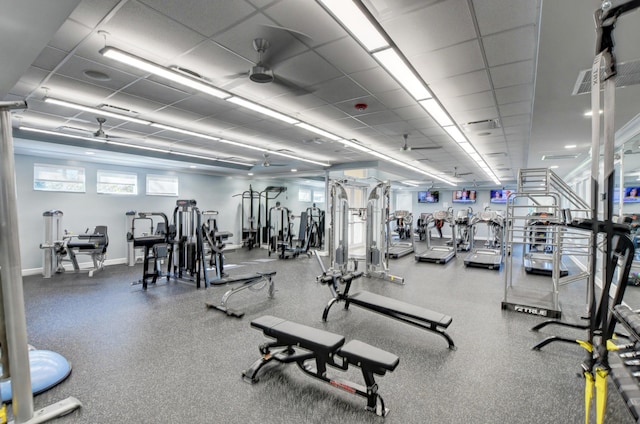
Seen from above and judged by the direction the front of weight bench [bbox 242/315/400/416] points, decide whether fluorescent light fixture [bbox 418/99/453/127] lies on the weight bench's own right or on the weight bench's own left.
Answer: on the weight bench's own left

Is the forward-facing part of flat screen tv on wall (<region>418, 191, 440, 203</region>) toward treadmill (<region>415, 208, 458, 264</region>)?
yes

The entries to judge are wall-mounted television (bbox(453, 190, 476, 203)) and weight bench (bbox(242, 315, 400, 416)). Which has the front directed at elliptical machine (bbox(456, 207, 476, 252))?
the wall-mounted television

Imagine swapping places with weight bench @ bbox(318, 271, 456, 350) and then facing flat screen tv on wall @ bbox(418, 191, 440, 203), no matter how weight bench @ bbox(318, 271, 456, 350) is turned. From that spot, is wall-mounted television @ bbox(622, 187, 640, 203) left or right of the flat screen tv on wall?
right

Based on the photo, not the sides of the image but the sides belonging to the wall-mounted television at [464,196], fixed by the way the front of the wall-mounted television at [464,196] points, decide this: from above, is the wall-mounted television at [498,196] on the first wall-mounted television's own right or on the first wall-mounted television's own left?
on the first wall-mounted television's own left

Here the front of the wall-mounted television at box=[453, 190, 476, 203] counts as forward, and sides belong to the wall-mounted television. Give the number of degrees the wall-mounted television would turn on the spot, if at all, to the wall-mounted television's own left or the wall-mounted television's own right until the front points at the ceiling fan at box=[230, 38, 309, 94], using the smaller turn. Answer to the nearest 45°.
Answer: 0° — it already faces it

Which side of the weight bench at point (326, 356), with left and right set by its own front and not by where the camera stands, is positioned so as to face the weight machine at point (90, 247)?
back

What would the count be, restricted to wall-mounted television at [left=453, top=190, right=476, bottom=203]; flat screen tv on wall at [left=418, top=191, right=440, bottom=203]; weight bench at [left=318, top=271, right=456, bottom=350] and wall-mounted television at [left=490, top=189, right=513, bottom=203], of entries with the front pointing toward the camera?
3

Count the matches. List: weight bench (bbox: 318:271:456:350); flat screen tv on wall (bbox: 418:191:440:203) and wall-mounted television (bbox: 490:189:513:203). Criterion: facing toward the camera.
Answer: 2

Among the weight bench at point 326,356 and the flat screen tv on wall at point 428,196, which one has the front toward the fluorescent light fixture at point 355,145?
the flat screen tv on wall
